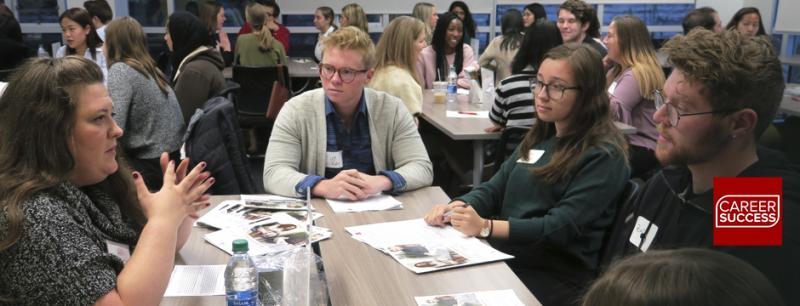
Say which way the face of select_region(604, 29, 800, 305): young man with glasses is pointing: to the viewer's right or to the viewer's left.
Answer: to the viewer's left

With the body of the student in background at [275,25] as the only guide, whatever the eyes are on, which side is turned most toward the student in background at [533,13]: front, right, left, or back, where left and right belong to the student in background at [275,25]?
left

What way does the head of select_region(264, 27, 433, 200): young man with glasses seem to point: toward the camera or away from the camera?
toward the camera

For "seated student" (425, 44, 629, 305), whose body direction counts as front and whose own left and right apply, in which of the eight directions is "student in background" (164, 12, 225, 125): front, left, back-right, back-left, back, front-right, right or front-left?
right

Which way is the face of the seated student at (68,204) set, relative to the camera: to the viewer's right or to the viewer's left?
to the viewer's right

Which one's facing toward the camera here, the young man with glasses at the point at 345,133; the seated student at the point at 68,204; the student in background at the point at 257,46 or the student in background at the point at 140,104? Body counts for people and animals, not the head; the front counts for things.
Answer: the young man with glasses

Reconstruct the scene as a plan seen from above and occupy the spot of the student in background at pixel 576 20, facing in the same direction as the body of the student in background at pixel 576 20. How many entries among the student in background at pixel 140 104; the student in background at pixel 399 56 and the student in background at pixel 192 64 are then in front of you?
3

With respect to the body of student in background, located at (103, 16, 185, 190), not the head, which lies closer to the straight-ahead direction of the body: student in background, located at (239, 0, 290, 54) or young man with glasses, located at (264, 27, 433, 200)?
the student in background

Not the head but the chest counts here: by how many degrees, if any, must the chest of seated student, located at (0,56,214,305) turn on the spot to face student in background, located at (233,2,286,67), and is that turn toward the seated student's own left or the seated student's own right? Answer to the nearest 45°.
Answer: approximately 90° to the seated student's own left

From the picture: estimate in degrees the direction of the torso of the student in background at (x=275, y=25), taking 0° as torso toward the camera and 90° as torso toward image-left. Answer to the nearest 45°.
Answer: approximately 45°

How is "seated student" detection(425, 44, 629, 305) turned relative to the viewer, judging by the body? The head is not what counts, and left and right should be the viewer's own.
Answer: facing the viewer and to the left of the viewer

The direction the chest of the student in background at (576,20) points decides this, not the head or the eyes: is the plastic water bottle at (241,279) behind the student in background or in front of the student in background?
in front

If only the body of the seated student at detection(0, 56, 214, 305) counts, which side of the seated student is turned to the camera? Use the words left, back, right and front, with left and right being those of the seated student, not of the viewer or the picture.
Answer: right

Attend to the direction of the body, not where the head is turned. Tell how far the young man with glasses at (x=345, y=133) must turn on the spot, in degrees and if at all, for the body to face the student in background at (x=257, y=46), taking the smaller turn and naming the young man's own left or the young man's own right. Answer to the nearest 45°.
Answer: approximately 180°

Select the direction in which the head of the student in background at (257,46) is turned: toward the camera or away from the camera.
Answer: away from the camera

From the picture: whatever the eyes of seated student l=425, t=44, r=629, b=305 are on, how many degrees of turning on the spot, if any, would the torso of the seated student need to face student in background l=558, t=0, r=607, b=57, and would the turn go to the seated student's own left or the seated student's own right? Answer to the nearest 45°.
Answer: approximately 135° to the seated student's own right
